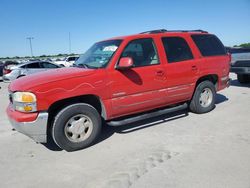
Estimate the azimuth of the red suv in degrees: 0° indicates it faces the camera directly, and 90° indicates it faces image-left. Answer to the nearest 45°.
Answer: approximately 45°

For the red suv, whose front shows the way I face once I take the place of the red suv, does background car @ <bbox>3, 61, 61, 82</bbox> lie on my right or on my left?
on my right
